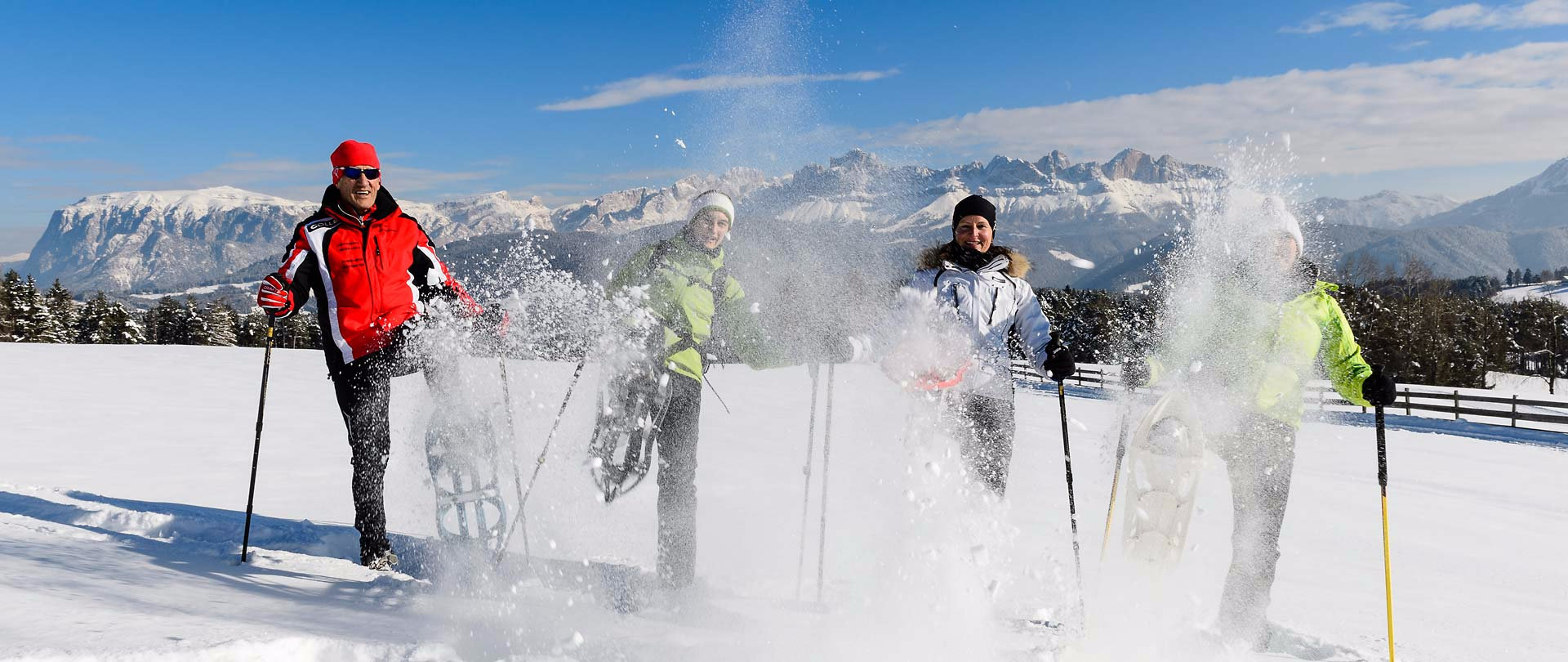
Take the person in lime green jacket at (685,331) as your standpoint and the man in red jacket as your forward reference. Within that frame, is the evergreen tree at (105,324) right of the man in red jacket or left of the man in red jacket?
right

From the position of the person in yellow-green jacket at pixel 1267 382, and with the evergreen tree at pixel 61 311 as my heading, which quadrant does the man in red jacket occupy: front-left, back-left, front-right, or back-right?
front-left

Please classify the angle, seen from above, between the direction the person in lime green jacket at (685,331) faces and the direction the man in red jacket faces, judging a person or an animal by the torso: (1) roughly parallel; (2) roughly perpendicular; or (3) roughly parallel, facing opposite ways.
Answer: roughly parallel

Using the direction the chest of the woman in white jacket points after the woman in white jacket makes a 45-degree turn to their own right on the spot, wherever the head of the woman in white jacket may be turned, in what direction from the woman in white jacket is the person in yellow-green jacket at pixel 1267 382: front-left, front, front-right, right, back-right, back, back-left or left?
back-left

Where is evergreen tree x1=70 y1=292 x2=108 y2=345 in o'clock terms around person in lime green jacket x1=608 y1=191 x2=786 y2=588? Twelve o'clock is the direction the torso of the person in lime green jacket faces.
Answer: The evergreen tree is roughly at 5 o'clock from the person in lime green jacket.

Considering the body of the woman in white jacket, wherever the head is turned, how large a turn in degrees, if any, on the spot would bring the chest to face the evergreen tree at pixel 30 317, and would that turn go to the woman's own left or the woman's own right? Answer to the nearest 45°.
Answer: approximately 135° to the woman's own right

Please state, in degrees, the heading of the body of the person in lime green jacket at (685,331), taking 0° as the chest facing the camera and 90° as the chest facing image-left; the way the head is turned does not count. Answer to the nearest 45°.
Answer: approximately 0°

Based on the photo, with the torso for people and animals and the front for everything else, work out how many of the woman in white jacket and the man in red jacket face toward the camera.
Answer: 2

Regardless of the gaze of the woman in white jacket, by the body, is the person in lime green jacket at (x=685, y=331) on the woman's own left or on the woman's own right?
on the woman's own right

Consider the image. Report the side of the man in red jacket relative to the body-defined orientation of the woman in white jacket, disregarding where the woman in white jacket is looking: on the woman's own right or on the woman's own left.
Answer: on the woman's own right

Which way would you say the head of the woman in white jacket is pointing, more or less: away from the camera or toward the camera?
toward the camera

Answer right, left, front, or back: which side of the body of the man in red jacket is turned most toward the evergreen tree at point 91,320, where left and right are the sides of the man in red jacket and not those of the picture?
back

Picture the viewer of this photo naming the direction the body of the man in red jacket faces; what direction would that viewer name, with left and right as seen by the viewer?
facing the viewer

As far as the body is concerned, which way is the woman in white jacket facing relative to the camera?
toward the camera
